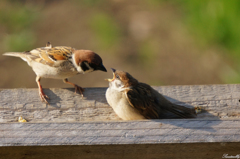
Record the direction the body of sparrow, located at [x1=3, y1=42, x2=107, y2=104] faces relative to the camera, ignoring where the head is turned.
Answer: to the viewer's right

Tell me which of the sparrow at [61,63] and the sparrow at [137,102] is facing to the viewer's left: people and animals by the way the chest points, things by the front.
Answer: the sparrow at [137,102]

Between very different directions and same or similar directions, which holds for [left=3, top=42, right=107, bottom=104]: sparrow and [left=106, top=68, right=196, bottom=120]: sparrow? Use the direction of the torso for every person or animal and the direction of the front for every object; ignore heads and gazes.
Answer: very different directions

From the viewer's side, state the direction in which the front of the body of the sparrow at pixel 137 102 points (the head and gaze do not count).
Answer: to the viewer's left

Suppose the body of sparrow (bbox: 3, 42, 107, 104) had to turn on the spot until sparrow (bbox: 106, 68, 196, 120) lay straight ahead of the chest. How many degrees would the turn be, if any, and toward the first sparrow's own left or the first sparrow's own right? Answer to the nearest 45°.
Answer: approximately 45° to the first sparrow's own right

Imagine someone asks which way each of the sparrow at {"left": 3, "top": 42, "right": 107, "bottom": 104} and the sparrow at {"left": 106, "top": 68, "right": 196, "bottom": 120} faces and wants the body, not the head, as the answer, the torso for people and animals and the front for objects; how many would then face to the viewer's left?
1
